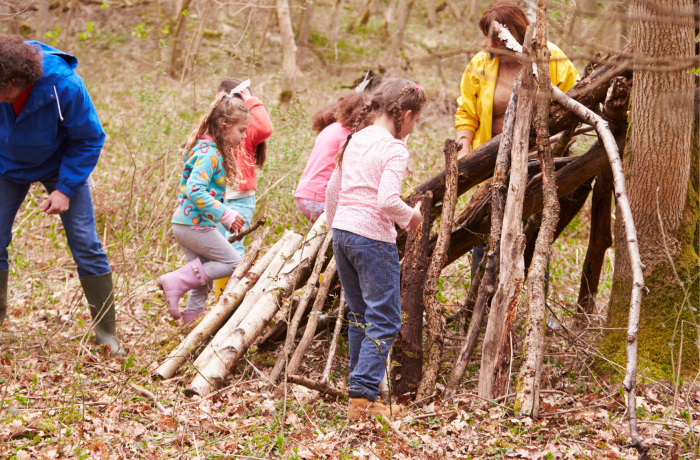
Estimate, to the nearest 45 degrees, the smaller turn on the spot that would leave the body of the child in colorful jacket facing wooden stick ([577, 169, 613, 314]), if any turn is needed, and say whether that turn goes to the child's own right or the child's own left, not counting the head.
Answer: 0° — they already face it

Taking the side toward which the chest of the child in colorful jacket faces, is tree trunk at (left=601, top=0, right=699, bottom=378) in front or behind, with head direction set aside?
in front

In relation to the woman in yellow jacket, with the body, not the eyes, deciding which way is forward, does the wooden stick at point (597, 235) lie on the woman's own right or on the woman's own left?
on the woman's own left

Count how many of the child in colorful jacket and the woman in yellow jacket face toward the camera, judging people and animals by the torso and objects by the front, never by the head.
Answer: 1

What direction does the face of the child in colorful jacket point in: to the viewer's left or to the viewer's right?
to the viewer's right

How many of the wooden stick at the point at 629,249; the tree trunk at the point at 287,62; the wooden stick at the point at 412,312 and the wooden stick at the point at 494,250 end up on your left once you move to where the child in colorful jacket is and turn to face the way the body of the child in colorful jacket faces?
1

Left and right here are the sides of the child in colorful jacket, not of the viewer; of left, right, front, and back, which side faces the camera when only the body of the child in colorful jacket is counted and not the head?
right

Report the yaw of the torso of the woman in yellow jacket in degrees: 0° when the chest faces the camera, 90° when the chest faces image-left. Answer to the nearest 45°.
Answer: approximately 0°

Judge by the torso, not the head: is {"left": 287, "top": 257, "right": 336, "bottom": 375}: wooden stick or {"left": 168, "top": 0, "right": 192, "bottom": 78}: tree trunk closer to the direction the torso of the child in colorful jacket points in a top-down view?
the wooden stick
